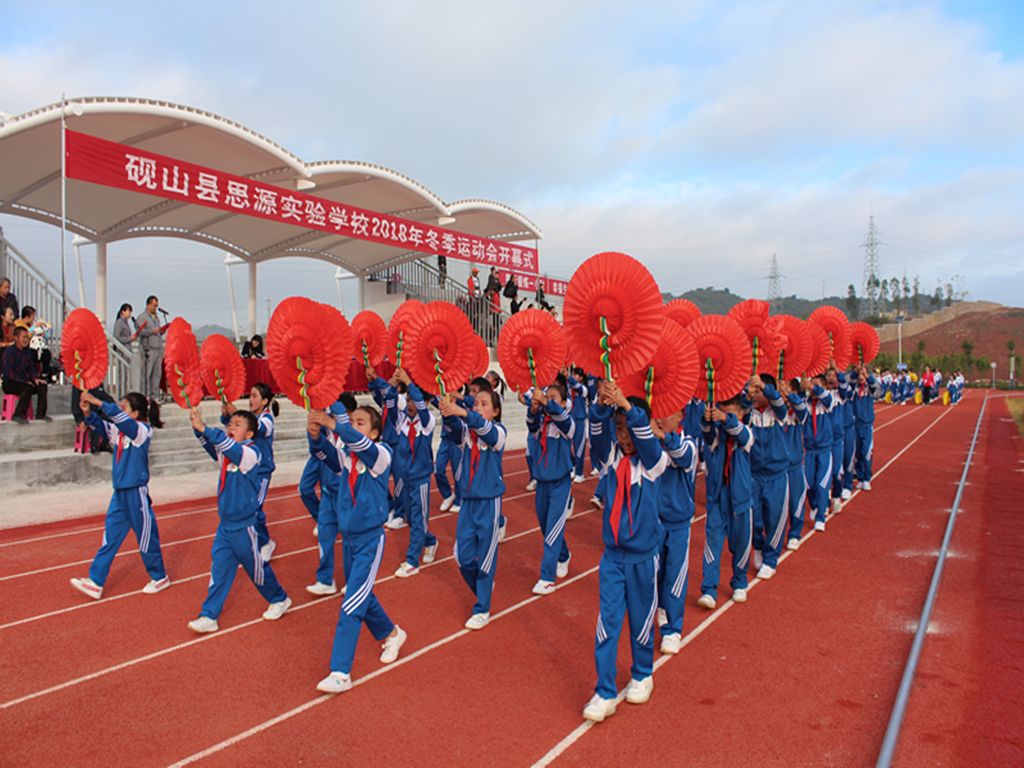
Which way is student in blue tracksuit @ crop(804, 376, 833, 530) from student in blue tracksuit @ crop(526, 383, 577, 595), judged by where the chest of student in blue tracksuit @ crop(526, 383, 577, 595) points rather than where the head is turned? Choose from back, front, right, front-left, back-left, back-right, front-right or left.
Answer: back

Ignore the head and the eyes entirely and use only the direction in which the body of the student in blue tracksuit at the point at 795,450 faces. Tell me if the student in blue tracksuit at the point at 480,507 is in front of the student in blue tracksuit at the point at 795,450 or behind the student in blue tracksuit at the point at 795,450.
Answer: in front

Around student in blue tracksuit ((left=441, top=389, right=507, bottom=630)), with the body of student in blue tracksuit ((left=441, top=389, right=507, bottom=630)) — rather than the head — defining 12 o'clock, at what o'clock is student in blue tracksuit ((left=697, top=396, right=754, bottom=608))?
student in blue tracksuit ((left=697, top=396, right=754, bottom=608)) is roughly at 7 o'clock from student in blue tracksuit ((left=441, top=389, right=507, bottom=630)).

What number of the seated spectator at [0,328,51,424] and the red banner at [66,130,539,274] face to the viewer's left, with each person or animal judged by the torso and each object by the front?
0

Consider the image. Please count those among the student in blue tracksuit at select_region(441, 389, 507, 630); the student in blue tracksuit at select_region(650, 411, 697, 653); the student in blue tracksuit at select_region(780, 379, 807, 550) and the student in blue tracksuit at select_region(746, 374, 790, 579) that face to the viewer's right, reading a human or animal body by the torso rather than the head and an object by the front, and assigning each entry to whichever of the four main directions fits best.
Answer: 0

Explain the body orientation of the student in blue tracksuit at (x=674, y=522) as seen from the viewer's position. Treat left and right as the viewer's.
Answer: facing the viewer and to the left of the viewer

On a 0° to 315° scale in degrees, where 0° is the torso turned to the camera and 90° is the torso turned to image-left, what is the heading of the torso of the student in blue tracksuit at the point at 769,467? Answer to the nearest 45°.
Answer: approximately 45°

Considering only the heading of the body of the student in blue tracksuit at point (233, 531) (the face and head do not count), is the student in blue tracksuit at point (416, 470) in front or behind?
behind

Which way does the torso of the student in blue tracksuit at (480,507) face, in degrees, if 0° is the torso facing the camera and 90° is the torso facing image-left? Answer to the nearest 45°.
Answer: approximately 45°

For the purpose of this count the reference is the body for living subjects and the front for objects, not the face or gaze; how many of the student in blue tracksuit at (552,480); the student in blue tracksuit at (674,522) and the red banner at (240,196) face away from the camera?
0

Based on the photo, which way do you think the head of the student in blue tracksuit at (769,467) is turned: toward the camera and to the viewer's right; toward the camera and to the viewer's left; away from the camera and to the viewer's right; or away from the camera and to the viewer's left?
toward the camera and to the viewer's left

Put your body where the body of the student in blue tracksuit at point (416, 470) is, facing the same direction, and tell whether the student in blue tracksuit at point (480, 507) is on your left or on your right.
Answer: on your left

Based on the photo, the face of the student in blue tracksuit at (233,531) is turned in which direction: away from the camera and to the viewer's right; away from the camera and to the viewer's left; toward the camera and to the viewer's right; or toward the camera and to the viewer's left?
toward the camera and to the viewer's left

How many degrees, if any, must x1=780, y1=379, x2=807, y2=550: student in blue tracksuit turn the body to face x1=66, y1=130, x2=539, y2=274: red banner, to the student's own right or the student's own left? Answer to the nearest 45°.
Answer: approximately 45° to the student's own right

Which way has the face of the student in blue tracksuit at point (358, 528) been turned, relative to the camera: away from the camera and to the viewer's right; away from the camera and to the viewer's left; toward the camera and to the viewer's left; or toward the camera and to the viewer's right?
toward the camera and to the viewer's left

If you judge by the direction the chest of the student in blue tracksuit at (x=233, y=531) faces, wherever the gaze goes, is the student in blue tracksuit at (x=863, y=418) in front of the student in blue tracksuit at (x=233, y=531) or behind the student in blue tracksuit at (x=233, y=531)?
behind

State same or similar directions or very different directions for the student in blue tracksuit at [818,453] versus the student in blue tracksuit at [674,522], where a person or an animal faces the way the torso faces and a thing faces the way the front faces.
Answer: same or similar directions

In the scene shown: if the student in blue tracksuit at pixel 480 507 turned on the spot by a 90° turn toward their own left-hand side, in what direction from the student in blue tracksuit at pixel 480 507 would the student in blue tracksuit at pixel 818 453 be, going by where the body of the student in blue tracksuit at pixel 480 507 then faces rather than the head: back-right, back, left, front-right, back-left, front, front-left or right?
left

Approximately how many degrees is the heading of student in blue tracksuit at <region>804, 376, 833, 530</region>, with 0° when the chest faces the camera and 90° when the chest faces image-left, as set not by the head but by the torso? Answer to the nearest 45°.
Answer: approximately 45°

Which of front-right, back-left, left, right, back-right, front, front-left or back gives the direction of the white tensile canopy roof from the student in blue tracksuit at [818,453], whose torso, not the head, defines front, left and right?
front-right
